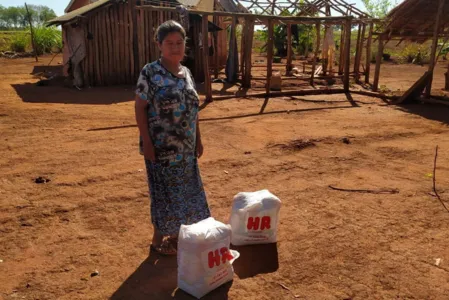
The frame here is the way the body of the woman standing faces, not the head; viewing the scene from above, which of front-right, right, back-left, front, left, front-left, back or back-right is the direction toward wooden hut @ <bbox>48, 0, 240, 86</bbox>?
back-left

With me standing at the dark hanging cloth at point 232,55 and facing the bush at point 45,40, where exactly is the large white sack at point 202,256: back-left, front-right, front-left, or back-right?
back-left

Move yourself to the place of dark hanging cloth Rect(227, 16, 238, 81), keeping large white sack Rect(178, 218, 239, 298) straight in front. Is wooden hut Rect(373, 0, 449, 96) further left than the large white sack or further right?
left

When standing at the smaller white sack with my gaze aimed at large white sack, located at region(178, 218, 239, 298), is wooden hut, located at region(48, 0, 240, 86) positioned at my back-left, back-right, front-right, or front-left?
back-right

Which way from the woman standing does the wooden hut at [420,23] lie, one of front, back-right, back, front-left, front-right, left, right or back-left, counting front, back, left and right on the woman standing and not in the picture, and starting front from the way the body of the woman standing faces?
left

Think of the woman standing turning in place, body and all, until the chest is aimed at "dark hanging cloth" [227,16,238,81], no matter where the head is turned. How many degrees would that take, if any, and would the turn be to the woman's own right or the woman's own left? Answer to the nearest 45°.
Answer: approximately 135° to the woman's own left

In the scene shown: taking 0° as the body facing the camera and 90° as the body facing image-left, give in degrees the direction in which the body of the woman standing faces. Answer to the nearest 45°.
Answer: approximately 315°

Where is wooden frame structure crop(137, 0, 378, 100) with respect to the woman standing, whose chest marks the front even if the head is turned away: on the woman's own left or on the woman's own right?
on the woman's own left
